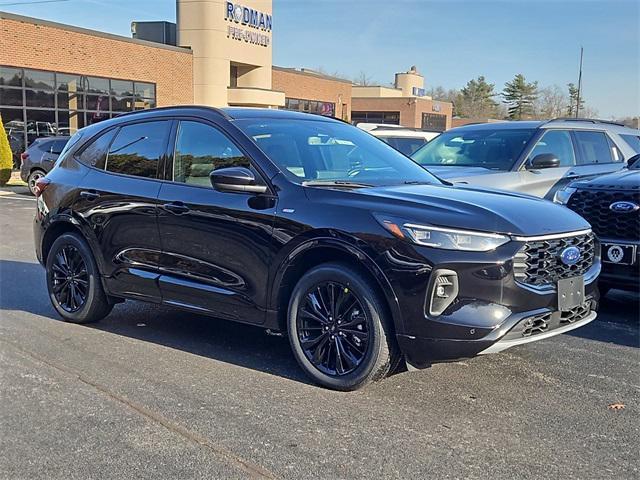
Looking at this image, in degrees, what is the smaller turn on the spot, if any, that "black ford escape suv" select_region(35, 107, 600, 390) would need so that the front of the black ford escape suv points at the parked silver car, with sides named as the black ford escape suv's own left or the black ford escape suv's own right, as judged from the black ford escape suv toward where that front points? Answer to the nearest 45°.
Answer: approximately 90° to the black ford escape suv's own left

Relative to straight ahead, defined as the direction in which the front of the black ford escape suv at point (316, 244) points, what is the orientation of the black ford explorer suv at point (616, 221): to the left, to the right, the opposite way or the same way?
to the right

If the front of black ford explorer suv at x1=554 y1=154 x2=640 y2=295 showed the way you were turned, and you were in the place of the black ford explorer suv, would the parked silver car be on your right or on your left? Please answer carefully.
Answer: on your right

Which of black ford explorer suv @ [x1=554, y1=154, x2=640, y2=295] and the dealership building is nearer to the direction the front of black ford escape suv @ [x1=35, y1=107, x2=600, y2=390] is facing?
the black ford explorer suv

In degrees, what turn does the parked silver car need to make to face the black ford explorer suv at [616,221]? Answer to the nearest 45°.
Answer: approximately 45° to its left

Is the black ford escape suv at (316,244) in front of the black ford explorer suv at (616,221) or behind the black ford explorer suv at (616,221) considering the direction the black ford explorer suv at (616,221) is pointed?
in front

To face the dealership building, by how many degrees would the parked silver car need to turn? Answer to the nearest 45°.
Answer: approximately 90° to its right

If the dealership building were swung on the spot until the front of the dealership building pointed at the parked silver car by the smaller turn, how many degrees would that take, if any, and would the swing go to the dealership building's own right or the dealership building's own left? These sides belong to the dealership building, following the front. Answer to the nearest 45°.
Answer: approximately 45° to the dealership building's own right

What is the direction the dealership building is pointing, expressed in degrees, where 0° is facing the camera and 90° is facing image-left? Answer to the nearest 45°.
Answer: approximately 315°

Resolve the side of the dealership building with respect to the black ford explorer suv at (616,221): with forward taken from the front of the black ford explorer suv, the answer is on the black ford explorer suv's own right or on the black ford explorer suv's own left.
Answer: on the black ford explorer suv's own right

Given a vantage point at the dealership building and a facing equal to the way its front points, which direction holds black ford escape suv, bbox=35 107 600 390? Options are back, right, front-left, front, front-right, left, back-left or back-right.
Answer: front-right

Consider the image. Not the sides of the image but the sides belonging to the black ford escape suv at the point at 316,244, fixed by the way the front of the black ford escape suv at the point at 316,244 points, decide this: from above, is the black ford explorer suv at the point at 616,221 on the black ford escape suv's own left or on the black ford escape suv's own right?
on the black ford escape suv's own left

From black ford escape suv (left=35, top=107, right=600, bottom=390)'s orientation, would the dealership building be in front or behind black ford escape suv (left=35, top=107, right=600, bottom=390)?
behind

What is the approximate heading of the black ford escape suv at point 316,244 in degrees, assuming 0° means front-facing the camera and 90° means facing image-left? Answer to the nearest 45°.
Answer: approximately 315°

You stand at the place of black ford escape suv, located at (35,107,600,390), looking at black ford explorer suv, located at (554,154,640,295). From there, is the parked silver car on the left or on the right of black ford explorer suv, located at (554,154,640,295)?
left
